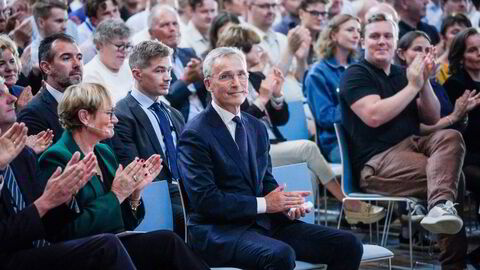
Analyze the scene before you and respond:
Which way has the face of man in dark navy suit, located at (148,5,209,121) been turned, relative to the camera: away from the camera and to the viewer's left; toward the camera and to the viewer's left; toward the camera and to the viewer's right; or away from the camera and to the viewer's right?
toward the camera and to the viewer's right

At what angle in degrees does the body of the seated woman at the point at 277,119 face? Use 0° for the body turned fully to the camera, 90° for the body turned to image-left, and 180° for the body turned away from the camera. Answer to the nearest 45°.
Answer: approximately 270°

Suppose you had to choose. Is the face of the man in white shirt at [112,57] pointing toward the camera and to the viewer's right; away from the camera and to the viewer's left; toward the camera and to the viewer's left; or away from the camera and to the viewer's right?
toward the camera and to the viewer's right

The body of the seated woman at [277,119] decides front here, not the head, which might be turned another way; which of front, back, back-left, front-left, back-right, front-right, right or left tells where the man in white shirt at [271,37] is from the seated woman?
left

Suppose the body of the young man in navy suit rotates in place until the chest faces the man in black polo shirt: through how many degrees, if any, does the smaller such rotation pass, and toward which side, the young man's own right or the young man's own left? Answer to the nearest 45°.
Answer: approximately 45° to the young man's own left

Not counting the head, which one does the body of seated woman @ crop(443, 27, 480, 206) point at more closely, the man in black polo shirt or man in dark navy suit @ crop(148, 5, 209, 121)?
the man in black polo shirt

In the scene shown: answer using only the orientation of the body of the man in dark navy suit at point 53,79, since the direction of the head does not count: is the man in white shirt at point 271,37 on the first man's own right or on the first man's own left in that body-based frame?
on the first man's own left

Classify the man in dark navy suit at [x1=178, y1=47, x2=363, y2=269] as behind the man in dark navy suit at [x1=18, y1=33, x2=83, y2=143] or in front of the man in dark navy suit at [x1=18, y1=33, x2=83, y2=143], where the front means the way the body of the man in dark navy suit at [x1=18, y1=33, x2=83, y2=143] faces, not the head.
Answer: in front

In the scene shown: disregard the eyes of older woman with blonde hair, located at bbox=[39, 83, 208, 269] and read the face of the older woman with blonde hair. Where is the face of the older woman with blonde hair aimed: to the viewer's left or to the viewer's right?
to the viewer's right

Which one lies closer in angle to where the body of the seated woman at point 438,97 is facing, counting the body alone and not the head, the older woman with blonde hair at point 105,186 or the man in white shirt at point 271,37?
the older woman with blonde hair
